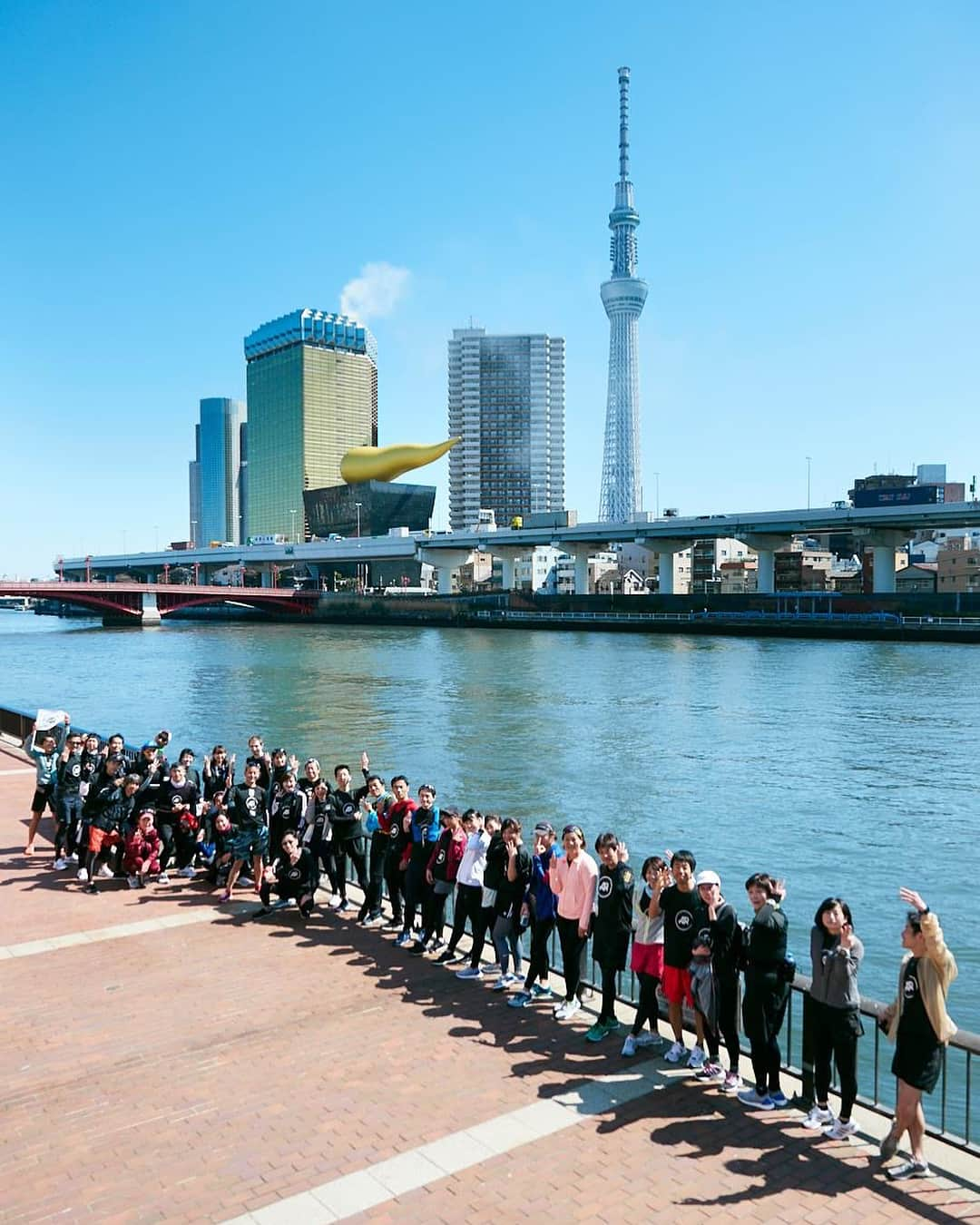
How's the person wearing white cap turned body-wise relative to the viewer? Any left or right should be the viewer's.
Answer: facing the viewer and to the left of the viewer

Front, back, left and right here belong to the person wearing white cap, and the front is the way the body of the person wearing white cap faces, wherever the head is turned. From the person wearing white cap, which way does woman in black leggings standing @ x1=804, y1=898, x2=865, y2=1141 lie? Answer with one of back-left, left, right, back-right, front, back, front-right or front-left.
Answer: left

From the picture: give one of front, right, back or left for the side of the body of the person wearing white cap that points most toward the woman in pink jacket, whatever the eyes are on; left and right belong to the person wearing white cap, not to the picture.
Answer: right

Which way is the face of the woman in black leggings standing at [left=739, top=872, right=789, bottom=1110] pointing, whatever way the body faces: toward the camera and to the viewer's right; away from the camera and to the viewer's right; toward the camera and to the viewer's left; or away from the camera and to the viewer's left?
toward the camera and to the viewer's left
